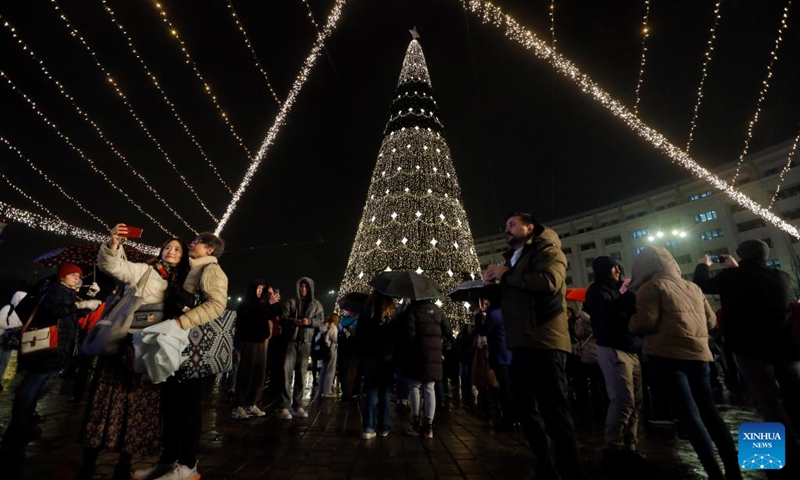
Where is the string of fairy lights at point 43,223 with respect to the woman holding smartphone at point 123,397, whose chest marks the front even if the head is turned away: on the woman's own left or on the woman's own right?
on the woman's own right

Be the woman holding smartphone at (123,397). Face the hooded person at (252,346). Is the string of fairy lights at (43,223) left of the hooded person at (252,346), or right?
left

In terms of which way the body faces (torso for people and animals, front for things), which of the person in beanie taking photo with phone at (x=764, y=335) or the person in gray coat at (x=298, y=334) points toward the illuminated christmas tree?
the person in beanie taking photo with phone

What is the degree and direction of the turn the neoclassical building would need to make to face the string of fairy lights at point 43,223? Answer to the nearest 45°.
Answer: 0° — it already faces it

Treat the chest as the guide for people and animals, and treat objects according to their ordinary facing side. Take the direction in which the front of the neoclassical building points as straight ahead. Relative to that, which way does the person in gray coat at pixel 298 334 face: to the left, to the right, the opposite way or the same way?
to the left

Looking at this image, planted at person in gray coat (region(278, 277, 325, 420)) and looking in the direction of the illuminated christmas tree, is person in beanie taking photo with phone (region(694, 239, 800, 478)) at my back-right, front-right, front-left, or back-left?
back-right

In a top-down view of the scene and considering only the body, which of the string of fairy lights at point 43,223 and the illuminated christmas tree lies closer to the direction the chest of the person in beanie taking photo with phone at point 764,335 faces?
the illuminated christmas tree

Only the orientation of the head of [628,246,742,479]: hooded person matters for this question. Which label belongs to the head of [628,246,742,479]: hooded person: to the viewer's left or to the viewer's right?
to the viewer's left

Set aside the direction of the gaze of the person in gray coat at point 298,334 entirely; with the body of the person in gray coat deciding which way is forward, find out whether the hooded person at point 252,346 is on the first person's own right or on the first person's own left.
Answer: on the first person's own right

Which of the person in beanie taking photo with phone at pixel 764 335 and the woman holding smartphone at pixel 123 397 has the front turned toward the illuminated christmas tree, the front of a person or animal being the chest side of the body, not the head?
the person in beanie taking photo with phone
